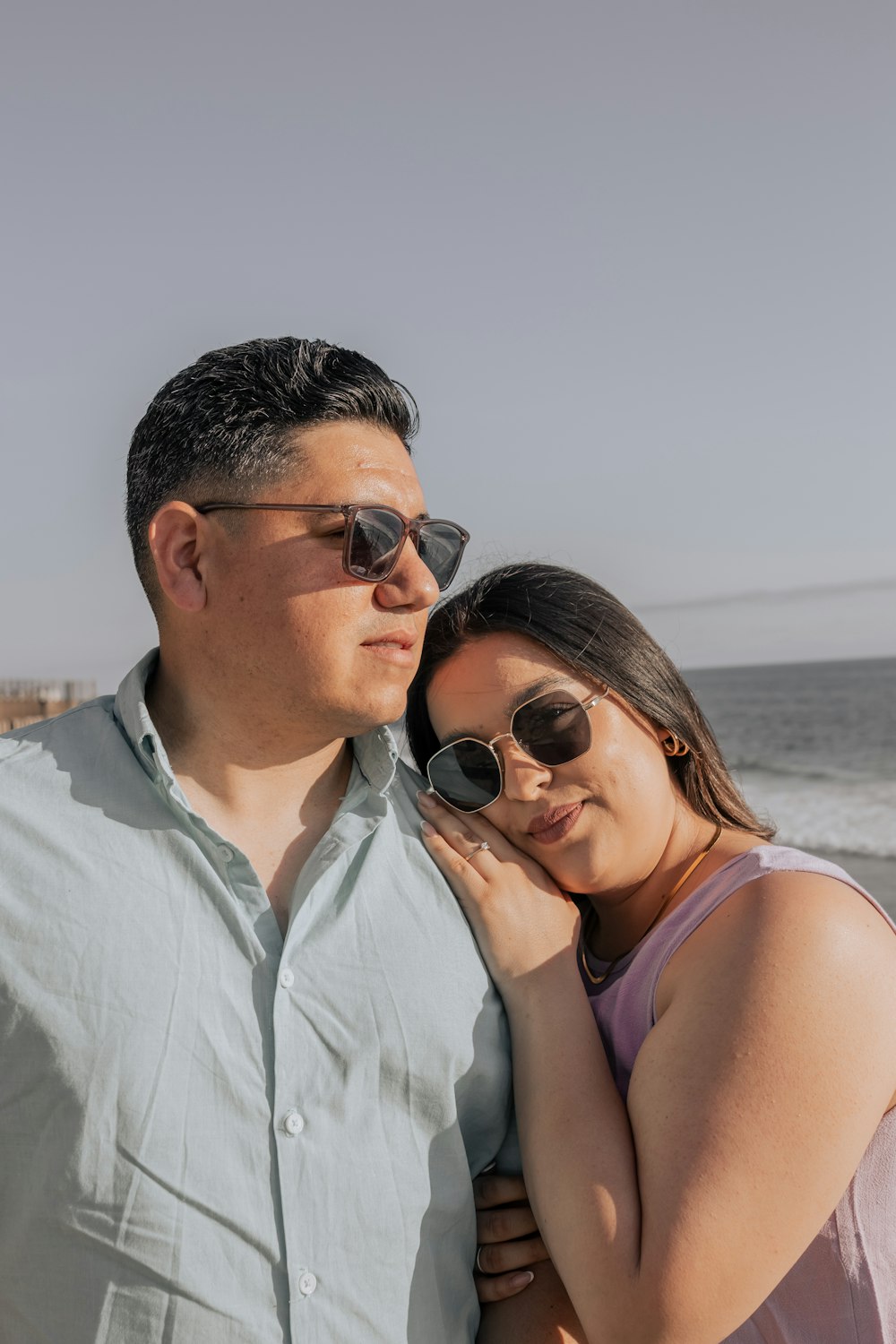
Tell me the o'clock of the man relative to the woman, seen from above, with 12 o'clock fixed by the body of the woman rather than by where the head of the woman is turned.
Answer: The man is roughly at 1 o'clock from the woman.

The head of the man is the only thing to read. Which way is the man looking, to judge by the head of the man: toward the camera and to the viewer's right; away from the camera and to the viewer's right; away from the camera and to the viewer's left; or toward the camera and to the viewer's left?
toward the camera and to the viewer's right

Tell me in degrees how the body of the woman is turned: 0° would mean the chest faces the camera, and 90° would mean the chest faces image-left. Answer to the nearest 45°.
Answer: approximately 45°
